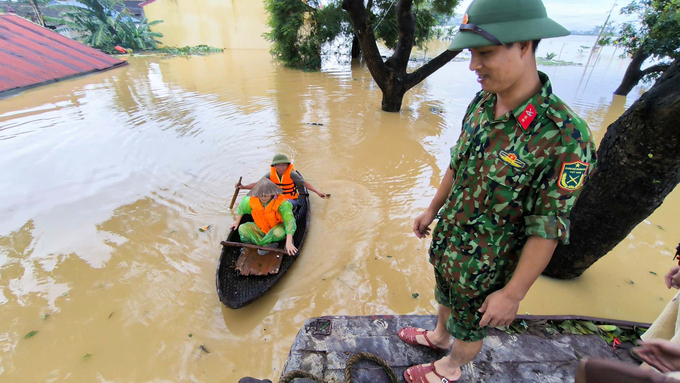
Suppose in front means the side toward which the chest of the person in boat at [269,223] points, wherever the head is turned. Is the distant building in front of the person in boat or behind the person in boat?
behind

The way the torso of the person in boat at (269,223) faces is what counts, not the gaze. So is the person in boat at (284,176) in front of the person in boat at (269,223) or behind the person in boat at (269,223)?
behind

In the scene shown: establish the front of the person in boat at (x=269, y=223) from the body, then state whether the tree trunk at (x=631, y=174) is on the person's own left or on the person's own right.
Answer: on the person's own left

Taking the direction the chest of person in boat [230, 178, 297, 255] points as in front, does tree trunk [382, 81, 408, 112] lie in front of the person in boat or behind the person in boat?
behind

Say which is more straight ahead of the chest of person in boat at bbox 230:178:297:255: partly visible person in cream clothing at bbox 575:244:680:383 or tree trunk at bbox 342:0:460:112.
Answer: the partly visible person in cream clothing

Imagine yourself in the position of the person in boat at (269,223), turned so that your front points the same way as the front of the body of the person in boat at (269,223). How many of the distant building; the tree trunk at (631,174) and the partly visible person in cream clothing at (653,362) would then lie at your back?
1

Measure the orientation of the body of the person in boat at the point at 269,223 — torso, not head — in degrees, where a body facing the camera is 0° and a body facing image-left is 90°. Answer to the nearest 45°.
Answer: approximately 0°

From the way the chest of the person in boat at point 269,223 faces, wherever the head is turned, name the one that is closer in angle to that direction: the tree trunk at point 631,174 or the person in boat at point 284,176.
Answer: the tree trunk

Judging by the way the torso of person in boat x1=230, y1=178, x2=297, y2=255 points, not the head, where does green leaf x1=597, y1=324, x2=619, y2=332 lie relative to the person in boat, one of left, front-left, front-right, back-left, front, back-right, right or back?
front-left

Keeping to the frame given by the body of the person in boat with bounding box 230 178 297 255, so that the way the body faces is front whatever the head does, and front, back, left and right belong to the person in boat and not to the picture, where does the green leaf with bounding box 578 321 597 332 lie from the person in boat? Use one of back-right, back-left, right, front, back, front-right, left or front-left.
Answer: front-left

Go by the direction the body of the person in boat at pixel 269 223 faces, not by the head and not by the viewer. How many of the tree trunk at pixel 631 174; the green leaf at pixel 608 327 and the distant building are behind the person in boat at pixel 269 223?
1

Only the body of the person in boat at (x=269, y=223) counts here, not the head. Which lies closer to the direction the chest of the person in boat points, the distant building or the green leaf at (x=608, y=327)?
the green leaf
